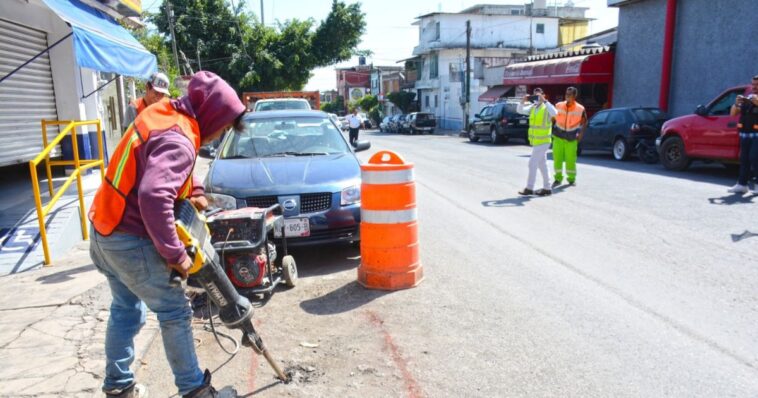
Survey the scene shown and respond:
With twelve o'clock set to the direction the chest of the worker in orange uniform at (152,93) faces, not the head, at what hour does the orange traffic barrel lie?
The orange traffic barrel is roughly at 12 o'clock from the worker in orange uniform.

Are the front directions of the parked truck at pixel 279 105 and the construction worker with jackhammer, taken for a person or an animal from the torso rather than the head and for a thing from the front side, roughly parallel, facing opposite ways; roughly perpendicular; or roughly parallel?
roughly perpendicular

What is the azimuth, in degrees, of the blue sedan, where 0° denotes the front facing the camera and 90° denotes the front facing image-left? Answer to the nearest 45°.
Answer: approximately 0°

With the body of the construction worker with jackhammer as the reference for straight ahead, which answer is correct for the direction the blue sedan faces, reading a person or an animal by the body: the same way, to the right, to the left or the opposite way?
to the right
